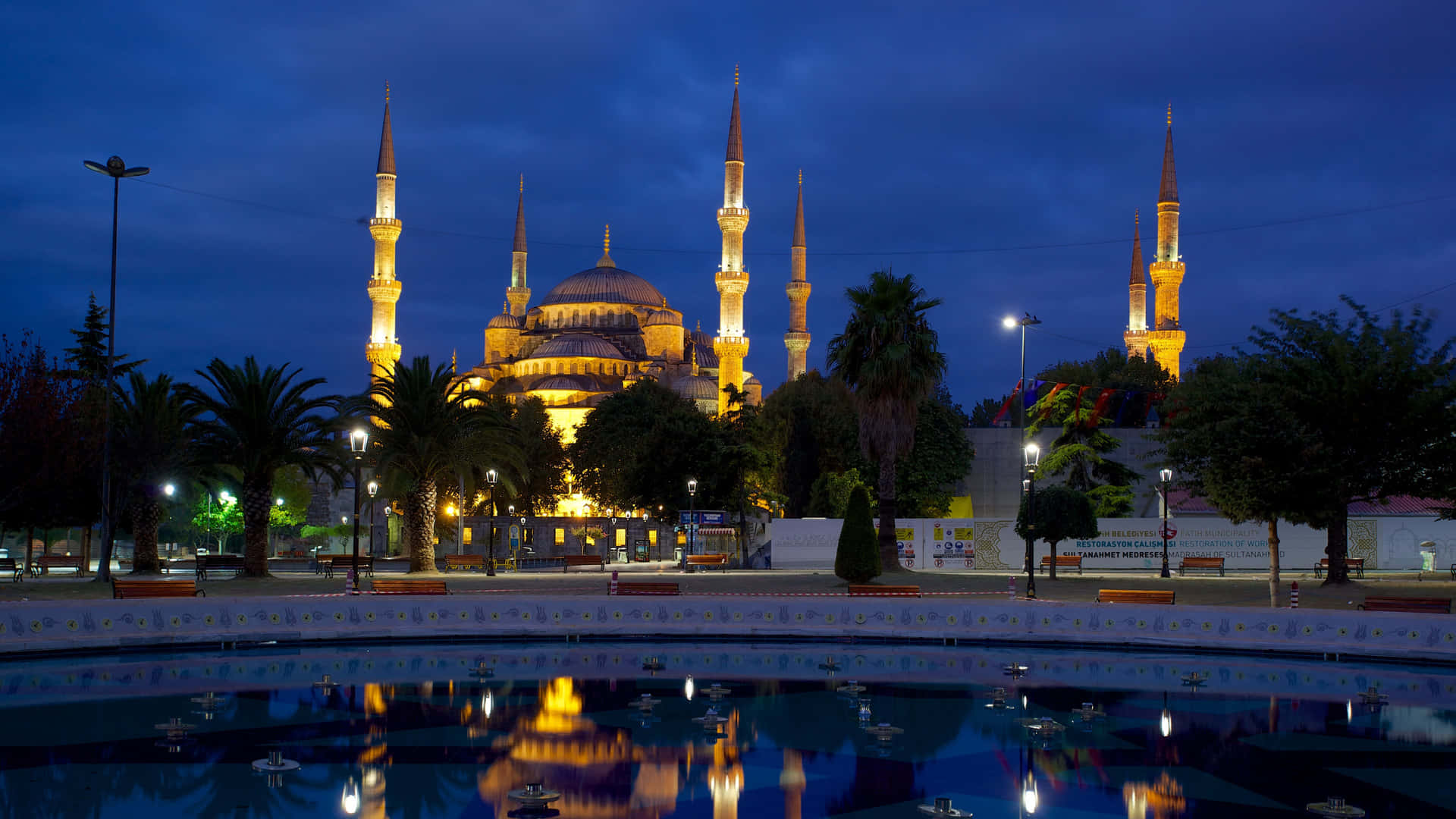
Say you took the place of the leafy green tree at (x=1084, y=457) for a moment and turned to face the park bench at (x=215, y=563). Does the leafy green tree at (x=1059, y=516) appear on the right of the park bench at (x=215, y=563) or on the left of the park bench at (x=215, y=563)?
left

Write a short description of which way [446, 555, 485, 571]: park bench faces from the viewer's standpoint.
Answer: facing the viewer

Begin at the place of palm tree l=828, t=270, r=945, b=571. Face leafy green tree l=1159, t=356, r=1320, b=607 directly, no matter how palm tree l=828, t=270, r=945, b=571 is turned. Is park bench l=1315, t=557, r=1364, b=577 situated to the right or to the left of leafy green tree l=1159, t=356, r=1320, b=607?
left

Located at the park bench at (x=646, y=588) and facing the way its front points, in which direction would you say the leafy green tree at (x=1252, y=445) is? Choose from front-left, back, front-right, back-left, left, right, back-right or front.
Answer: left

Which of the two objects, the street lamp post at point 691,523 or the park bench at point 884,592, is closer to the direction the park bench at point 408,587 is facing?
the park bench

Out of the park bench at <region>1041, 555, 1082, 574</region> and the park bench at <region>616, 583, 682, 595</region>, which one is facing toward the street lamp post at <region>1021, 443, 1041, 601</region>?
the park bench at <region>1041, 555, 1082, 574</region>

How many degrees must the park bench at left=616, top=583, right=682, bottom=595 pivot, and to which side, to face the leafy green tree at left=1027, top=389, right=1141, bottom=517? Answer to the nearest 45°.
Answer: approximately 135° to its left

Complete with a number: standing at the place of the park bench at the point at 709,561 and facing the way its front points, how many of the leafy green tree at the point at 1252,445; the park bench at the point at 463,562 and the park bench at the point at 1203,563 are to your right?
1

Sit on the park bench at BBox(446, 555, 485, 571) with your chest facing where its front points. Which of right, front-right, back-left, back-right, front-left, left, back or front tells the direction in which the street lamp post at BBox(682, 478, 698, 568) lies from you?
left

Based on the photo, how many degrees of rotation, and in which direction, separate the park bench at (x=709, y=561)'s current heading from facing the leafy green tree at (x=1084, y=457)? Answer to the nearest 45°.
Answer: approximately 135° to its left

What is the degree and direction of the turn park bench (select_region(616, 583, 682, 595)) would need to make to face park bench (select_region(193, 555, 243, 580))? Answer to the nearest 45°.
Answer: approximately 135° to its right

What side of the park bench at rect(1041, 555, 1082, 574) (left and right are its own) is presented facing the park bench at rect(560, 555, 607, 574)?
right

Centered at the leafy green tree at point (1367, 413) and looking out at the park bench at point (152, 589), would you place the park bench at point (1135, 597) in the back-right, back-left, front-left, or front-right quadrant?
front-left

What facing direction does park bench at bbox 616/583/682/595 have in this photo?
toward the camera

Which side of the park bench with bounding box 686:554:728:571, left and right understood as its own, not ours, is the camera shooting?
front

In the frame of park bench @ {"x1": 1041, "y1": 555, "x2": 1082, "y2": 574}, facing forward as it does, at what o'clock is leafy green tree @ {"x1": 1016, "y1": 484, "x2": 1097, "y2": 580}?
The leafy green tree is roughly at 12 o'clock from the park bench.
